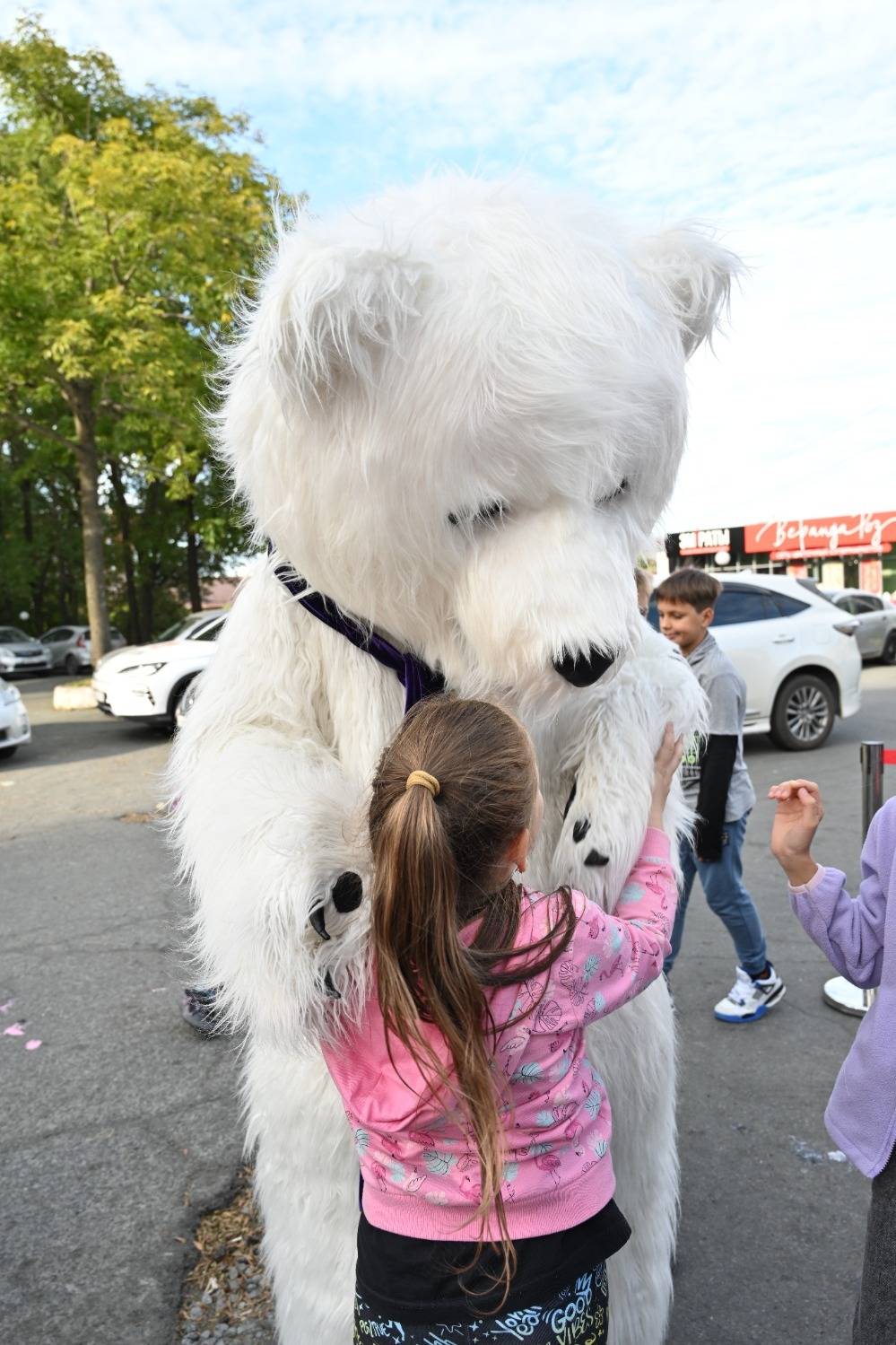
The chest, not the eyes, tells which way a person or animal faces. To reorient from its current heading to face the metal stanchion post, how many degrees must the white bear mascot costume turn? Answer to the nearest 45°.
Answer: approximately 90° to its left

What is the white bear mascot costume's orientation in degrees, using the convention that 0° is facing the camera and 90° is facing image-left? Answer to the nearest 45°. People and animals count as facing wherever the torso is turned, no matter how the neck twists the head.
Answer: approximately 315°

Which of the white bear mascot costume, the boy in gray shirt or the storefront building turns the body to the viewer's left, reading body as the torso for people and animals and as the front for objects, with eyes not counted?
the boy in gray shirt

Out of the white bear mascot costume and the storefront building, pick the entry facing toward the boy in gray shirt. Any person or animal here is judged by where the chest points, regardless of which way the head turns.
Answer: the storefront building

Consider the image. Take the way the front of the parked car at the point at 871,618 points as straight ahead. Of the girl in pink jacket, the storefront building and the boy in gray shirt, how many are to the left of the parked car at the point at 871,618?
2

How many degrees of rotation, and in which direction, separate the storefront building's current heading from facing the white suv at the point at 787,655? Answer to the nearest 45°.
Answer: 0° — it already faces it

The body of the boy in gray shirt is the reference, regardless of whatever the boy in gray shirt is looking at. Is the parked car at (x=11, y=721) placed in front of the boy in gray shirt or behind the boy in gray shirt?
in front

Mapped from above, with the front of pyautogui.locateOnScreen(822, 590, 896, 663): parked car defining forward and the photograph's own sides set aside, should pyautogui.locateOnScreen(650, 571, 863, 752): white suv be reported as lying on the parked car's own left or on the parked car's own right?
on the parked car's own left

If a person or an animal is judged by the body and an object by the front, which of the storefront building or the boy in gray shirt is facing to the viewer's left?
the boy in gray shirt

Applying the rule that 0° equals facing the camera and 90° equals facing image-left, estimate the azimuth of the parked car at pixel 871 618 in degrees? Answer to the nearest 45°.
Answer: approximately 90°

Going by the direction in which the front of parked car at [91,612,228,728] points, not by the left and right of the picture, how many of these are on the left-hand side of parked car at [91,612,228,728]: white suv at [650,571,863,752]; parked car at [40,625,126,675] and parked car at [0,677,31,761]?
1
